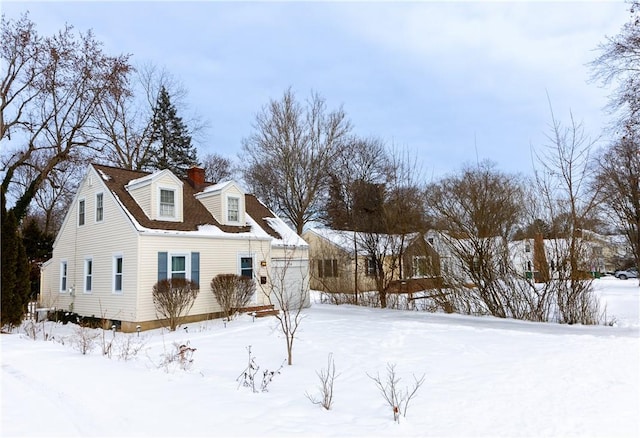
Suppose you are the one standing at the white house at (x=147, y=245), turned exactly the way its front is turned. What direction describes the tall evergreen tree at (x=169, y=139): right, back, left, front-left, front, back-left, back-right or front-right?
back-left

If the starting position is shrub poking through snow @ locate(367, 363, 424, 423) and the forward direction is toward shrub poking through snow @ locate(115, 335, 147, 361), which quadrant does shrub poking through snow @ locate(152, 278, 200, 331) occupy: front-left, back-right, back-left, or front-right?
front-right

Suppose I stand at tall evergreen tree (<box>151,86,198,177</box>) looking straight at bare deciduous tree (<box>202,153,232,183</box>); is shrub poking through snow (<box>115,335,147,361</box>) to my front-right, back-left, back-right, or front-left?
back-right

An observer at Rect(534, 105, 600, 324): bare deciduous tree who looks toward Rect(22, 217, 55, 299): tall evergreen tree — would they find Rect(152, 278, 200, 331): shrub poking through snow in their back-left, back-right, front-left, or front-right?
front-left

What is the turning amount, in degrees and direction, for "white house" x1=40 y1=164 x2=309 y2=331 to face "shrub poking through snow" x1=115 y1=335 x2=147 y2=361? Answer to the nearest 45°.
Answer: approximately 45° to its right

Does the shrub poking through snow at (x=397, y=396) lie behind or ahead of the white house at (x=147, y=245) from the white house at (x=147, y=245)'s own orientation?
ahead

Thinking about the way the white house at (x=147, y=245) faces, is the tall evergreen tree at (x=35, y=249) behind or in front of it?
behind

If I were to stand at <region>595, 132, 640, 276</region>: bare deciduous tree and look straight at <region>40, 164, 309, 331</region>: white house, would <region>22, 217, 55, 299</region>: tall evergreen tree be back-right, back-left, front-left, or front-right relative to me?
front-right

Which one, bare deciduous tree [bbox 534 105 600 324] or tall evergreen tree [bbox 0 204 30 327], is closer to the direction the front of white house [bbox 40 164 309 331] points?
the bare deciduous tree

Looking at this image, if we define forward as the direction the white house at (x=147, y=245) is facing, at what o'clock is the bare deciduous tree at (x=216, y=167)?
The bare deciduous tree is roughly at 8 o'clock from the white house.

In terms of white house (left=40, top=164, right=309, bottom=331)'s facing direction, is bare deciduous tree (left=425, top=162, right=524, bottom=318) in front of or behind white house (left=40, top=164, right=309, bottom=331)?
in front

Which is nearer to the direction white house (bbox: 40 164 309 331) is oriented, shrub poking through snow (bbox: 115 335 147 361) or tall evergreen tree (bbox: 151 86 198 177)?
the shrub poking through snow
